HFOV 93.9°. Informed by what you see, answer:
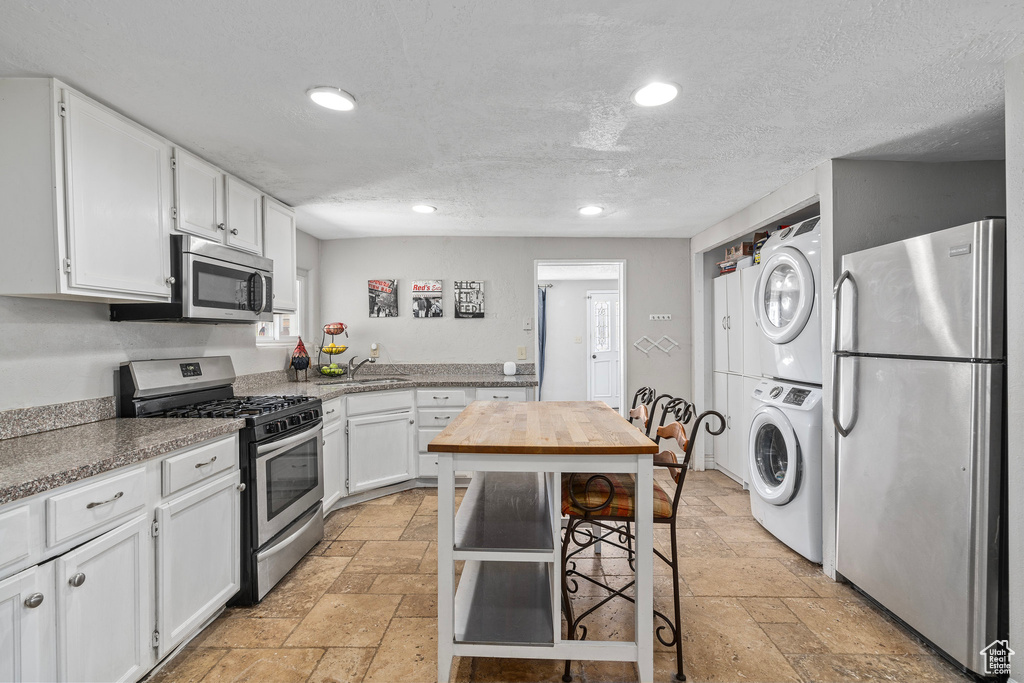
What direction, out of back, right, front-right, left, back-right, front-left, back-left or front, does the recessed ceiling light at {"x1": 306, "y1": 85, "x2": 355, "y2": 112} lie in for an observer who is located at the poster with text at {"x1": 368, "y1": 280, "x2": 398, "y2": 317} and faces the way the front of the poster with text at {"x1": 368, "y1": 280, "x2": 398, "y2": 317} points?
front

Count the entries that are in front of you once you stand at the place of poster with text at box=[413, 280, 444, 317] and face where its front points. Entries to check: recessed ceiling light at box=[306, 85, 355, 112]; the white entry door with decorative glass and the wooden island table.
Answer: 2

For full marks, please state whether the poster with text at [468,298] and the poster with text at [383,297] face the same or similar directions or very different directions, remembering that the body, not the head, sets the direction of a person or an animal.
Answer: same or similar directions

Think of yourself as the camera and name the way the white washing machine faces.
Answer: facing the viewer and to the left of the viewer

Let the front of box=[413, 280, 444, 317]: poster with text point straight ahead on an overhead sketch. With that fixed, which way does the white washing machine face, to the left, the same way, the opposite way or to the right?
to the right

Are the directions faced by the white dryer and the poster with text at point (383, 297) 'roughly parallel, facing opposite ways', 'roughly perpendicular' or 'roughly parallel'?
roughly perpendicular

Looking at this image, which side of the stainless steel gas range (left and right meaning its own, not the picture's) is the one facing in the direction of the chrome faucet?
left

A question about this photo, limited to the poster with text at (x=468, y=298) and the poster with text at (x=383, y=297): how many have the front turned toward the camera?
2

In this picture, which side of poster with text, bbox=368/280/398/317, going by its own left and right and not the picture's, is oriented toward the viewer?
front

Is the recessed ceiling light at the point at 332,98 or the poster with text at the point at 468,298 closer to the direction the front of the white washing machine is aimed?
the recessed ceiling light

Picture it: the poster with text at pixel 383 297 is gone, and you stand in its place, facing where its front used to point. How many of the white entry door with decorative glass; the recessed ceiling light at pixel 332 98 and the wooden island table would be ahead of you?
2

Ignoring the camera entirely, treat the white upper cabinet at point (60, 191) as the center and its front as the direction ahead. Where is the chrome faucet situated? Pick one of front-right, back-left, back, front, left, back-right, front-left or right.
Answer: left

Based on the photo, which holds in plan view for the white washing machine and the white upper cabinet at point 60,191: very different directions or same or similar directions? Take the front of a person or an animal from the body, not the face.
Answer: very different directions

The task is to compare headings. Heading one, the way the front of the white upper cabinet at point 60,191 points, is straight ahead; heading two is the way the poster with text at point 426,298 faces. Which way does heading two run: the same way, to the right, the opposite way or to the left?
to the right

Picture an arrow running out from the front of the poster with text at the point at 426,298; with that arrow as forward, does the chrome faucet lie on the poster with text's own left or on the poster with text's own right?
on the poster with text's own right

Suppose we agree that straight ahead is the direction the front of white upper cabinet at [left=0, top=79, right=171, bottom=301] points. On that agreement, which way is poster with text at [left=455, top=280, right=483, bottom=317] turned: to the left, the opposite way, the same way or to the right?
to the right

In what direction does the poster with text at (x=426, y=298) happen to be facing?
toward the camera

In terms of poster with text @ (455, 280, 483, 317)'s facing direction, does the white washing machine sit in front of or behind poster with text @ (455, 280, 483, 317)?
in front

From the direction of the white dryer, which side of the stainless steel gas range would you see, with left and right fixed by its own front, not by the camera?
front

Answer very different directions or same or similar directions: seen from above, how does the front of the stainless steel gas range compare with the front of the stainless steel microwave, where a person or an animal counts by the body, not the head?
same or similar directions

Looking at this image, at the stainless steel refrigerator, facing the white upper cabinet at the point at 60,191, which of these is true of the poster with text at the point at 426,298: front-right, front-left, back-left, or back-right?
front-right
